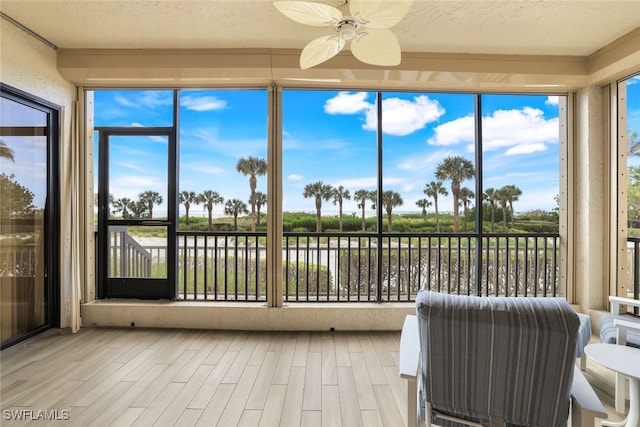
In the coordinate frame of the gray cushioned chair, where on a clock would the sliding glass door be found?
The sliding glass door is roughly at 9 o'clock from the gray cushioned chair.

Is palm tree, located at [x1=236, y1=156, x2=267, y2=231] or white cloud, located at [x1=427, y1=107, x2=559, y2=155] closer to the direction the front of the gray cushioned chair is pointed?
the white cloud

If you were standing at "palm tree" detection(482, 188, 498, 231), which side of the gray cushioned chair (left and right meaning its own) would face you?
front

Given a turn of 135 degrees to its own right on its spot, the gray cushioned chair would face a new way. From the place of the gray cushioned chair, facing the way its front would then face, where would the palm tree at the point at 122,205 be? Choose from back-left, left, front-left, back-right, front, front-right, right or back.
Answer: back-right

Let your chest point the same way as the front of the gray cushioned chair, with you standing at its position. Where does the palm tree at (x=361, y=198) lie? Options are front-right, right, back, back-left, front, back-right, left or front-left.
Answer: front-left

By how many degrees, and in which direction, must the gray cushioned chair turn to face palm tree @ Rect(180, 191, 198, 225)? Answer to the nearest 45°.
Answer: approximately 90° to its left

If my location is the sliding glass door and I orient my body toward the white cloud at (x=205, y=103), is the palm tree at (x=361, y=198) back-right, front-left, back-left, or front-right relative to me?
front-right

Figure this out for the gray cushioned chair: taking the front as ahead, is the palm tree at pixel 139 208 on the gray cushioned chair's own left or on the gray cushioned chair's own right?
on the gray cushioned chair's own left

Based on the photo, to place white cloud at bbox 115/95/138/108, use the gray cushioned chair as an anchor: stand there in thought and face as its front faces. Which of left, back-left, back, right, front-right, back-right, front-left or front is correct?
left

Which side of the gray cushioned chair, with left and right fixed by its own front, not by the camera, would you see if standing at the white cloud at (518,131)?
front

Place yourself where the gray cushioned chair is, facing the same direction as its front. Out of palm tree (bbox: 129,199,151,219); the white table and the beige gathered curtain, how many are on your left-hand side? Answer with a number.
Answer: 2

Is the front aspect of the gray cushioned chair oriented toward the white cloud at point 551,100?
yes

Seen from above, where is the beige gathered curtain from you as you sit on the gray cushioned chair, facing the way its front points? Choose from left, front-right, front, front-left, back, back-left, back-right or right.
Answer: left

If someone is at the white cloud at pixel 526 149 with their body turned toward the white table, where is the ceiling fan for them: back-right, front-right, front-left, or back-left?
front-right

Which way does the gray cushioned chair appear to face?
away from the camera

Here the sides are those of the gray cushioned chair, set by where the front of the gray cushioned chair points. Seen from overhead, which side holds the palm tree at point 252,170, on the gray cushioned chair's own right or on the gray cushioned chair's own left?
on the gray cushioned chair's own left
